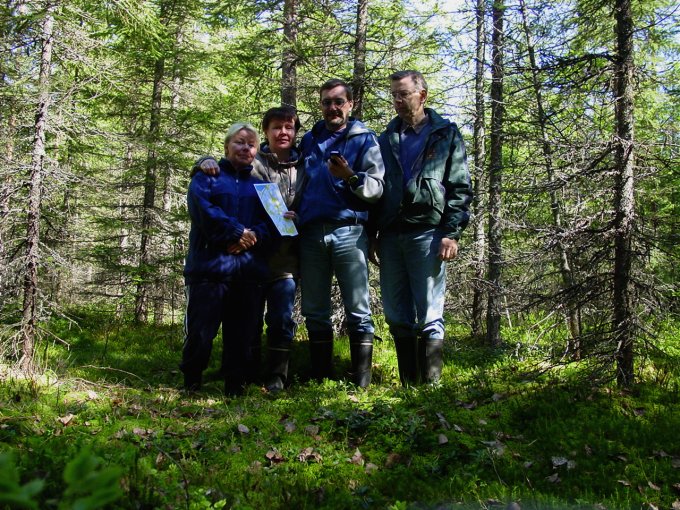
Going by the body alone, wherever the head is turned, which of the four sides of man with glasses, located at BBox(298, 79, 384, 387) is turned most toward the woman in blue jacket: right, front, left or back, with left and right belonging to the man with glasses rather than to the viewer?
right

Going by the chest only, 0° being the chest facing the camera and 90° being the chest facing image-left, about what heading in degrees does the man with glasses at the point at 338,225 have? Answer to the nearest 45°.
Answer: approximately 0°

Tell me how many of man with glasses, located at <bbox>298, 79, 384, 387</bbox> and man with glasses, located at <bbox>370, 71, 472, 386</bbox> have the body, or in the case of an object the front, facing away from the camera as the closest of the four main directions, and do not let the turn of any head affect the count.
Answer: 0

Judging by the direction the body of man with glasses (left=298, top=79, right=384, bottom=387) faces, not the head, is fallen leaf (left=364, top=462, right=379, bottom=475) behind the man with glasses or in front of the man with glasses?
in front

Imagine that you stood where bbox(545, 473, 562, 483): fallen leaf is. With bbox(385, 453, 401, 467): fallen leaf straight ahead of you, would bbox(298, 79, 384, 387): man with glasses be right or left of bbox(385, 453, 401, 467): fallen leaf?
right

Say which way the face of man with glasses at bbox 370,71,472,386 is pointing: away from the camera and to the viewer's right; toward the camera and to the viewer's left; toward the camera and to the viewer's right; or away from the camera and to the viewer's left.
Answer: toward the camera and to the viewer's left

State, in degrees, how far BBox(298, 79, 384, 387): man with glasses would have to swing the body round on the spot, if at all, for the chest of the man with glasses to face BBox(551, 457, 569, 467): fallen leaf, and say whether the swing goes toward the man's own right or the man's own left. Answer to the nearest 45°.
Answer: approximately 45° to the man's own left

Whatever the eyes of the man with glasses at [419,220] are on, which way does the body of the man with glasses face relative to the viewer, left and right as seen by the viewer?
facing the viewer and to the left of the viewer
